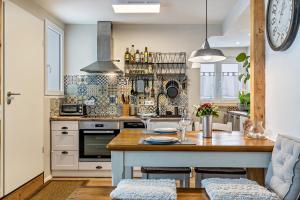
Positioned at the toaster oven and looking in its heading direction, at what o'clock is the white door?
The white door is roughly at 1 o'clock from the toaster oven.

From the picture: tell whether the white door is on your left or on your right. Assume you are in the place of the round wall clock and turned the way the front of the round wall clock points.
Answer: on your right

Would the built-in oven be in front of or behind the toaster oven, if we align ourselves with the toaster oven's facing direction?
in front

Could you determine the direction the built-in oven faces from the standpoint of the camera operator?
facing the viewer

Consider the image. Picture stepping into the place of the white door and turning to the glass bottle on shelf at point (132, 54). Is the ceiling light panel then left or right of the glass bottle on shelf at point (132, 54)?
right

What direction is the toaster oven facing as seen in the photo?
toward the camera

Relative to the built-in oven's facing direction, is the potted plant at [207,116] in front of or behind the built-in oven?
in front

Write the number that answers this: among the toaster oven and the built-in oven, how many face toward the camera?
2

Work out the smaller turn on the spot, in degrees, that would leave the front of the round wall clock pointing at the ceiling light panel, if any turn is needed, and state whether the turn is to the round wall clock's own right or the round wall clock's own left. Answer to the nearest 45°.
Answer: approximately 90° to the round wall clock's own right

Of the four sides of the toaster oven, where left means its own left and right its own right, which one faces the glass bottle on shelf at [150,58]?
left

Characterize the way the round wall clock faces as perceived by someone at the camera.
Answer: facing the viewer and to the left of the viewer

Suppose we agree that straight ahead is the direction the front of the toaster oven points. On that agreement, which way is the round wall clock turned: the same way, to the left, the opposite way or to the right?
to the right
